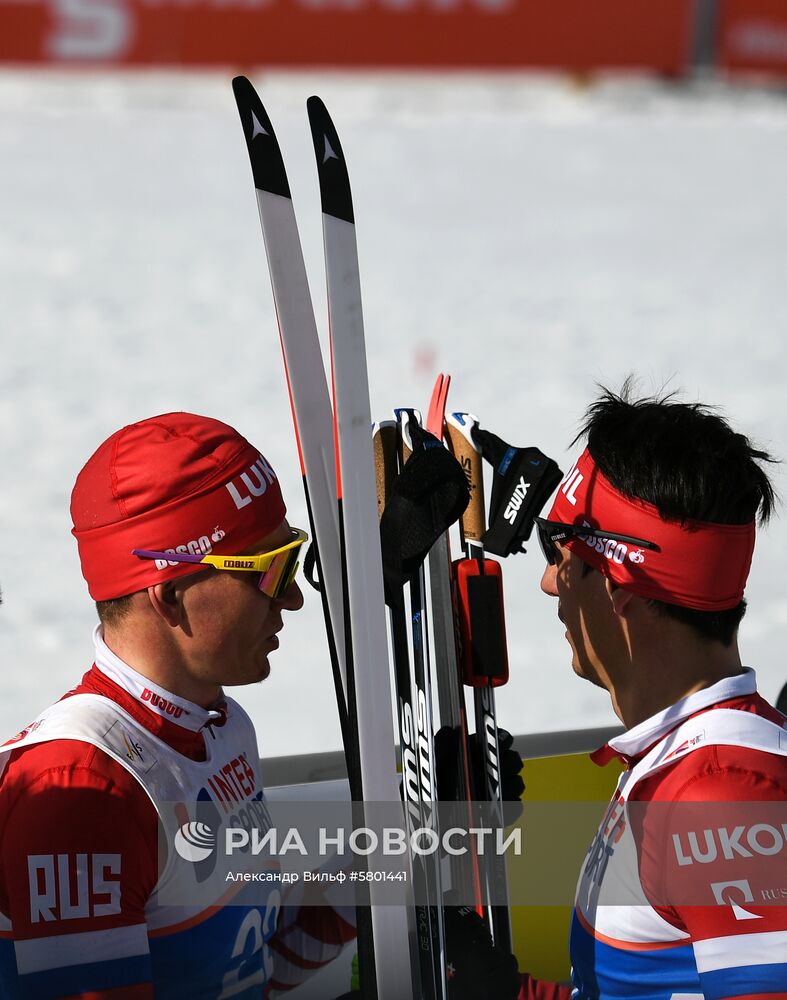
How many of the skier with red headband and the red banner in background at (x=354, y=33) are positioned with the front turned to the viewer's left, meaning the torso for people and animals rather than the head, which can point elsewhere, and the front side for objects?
1

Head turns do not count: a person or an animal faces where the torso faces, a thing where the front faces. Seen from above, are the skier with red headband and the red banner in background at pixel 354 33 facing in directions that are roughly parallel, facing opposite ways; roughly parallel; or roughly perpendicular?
roughly perpendicular

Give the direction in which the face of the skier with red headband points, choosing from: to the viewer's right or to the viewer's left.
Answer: to the viewer's left

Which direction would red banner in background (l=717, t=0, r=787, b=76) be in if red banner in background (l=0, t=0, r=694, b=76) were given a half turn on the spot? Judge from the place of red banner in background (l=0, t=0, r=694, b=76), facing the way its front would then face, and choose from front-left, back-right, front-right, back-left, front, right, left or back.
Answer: right

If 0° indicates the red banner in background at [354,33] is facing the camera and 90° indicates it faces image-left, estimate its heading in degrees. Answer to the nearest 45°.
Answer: approximately 0°

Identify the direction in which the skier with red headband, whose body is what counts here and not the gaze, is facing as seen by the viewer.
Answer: to the viewer's left

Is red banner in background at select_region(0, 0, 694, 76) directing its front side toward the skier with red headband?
yes

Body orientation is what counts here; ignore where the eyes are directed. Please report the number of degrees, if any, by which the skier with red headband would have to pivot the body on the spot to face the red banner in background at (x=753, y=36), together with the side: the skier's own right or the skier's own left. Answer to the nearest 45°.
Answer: approximately 90° to the skier's own right

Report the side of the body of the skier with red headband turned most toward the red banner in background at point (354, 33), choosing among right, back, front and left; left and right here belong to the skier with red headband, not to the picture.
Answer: right
